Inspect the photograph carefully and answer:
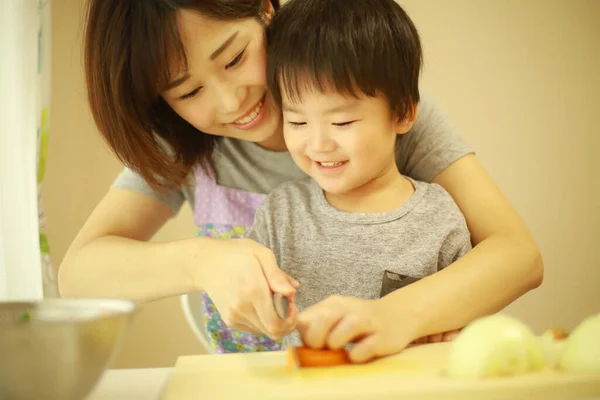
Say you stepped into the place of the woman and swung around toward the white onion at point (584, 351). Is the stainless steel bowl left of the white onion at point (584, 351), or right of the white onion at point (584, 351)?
right

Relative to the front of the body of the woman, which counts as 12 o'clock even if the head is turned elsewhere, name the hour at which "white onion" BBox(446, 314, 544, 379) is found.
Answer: The white onion is roughly at 11 o'clock from the woman.

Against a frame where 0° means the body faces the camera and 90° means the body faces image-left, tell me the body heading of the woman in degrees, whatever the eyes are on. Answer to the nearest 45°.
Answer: approximately 0°

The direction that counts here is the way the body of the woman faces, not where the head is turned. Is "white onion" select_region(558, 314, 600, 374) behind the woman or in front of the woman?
in front
